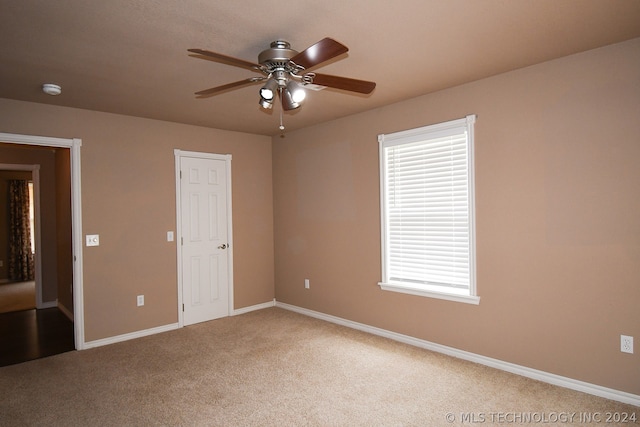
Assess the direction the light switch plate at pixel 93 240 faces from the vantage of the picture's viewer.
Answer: facing the viewer

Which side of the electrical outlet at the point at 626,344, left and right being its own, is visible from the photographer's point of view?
front

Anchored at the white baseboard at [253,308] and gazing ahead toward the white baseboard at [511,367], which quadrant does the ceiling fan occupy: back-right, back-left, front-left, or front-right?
front-right

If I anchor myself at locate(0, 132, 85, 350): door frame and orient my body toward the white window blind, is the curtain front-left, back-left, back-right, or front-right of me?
back-left

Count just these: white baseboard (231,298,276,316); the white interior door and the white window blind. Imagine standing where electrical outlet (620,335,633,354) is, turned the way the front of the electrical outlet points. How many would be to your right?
3

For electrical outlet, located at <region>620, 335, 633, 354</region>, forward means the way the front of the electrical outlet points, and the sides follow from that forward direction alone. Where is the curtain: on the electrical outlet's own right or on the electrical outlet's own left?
on the electrical outlet's own right

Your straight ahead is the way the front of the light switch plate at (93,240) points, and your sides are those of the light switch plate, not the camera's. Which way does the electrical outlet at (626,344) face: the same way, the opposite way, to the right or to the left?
to the right

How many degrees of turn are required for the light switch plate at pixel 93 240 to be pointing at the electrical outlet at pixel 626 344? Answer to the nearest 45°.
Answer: approximately 45° to its left

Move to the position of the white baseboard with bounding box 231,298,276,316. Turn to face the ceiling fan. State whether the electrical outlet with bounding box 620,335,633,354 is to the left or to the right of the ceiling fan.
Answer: left

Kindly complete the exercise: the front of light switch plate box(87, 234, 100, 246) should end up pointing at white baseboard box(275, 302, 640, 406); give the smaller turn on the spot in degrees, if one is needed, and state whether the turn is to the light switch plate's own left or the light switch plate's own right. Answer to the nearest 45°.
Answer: approximately 45° to the light switch plate's own left

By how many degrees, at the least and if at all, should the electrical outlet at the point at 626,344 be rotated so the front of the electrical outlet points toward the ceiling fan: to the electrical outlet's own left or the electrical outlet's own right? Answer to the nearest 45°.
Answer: approximately 45° to the electrical outlet's own right

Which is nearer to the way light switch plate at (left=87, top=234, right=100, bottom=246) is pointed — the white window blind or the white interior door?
the white window blind

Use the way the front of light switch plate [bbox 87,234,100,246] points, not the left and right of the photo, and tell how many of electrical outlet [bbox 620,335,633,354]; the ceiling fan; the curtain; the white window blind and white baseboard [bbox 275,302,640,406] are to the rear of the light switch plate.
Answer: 1
